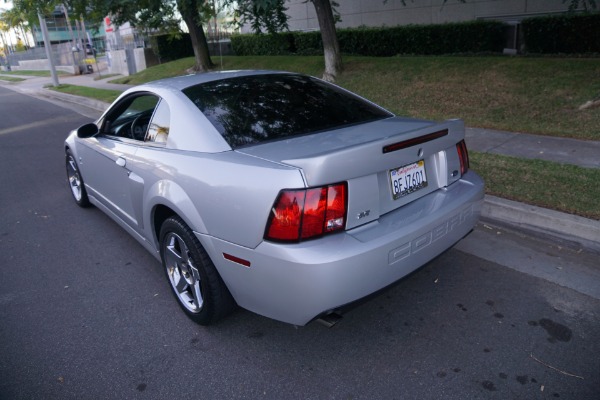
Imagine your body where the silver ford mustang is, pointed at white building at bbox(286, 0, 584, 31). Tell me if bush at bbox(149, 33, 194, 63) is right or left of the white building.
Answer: left

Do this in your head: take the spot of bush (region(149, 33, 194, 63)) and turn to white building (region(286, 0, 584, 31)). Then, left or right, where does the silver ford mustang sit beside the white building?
right

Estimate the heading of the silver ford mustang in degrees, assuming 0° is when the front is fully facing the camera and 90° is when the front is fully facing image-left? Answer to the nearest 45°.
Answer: approximately 135°

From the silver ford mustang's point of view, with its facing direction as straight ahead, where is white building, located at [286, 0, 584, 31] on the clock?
The white building is roughly at 2 o'clock from the silver ford mustang.

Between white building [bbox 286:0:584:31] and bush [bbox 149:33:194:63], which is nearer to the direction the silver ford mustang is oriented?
the bush

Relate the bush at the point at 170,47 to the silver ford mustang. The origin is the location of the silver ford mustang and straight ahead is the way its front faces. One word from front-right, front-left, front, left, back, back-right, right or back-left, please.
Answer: front-right
